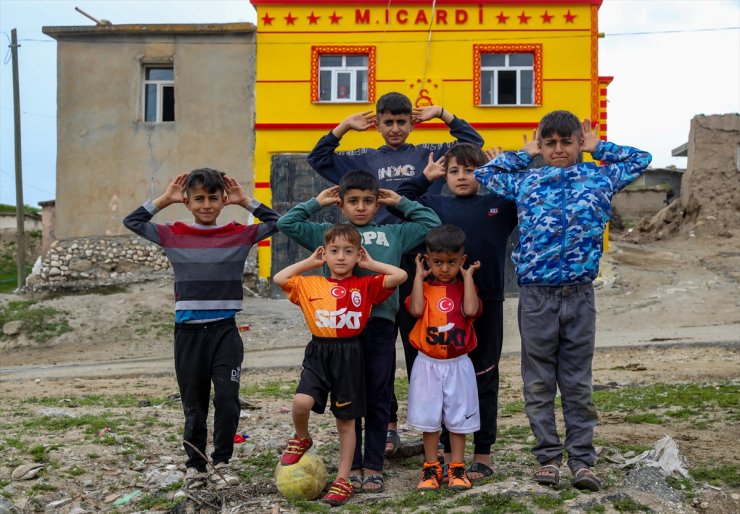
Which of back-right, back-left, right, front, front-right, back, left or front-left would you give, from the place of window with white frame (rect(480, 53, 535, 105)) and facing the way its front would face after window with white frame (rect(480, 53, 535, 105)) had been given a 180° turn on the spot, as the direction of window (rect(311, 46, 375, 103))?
left

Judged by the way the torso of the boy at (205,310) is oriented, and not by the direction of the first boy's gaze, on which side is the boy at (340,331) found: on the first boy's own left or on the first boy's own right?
on the first boy's own left

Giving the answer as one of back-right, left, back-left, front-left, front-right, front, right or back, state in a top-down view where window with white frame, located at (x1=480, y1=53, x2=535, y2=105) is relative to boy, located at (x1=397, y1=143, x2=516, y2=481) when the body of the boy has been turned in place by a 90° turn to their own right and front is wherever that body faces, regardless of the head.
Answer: right

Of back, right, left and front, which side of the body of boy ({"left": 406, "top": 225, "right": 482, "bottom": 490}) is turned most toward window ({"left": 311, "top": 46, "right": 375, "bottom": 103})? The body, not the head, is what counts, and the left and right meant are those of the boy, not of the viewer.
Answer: back

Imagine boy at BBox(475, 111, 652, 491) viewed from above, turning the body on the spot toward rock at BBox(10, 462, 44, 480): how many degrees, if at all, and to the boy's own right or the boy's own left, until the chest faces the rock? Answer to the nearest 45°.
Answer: approximately 90° to the boy's own right

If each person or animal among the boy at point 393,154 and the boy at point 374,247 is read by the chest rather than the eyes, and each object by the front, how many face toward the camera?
2

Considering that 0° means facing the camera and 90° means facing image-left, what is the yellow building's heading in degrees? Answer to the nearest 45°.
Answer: approximately 0°

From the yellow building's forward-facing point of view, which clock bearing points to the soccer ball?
The soccer ball is roughly at 12 o'clock from the yellow building.

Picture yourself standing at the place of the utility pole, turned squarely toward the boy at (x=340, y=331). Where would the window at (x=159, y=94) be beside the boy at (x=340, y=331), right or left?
left

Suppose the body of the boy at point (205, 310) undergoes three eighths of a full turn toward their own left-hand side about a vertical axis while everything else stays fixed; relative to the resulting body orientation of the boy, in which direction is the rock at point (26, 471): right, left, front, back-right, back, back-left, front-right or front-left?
back-left
